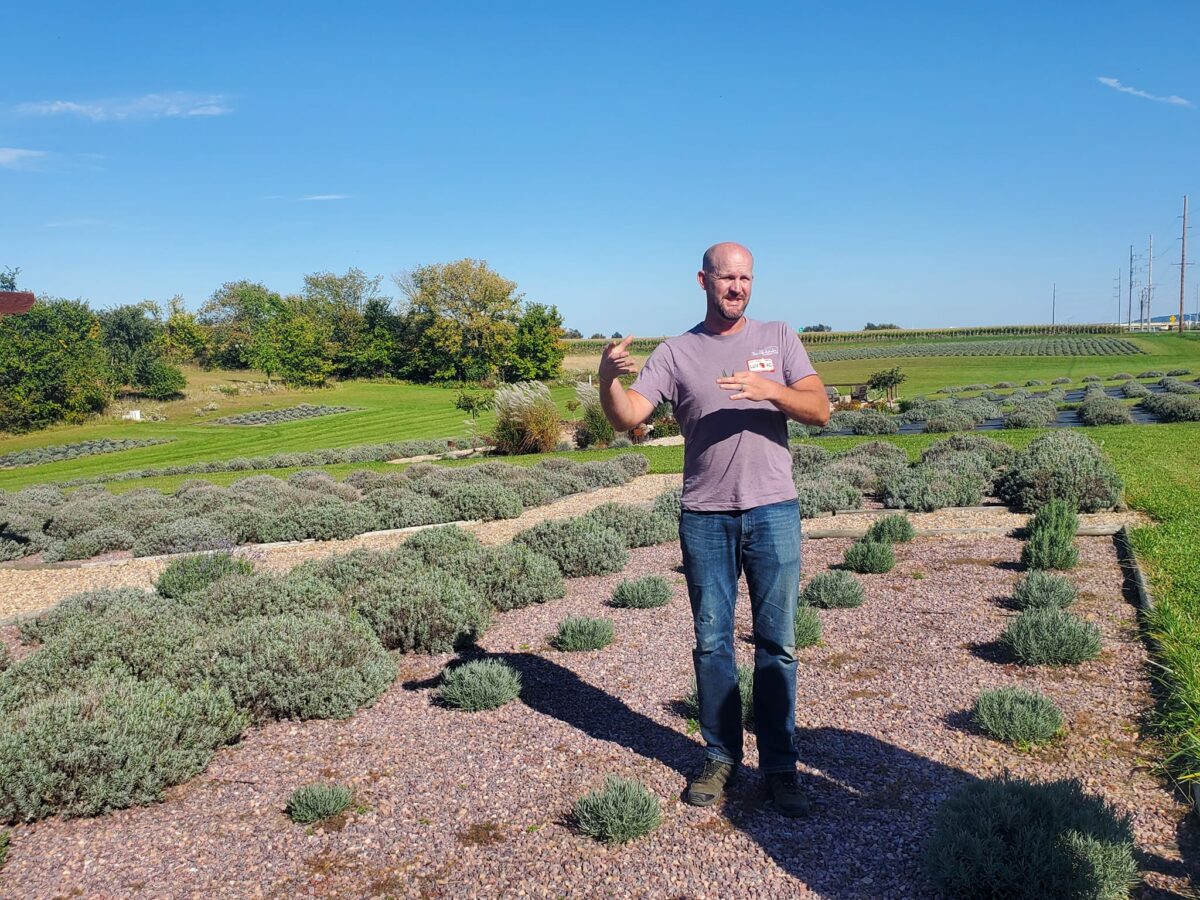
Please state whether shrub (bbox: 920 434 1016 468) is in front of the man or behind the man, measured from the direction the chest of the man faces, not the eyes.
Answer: behind

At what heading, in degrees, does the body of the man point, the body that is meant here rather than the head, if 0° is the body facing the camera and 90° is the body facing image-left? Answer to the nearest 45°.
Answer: approximately 0°

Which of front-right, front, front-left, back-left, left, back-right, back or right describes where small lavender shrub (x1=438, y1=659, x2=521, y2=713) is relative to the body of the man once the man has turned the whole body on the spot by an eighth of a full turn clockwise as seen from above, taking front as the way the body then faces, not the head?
right

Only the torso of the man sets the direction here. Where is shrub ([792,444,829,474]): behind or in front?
behind

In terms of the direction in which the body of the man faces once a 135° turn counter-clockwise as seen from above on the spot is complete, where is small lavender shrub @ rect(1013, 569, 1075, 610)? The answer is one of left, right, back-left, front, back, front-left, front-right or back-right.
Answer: front

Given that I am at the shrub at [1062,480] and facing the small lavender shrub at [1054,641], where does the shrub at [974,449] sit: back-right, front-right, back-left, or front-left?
back-right

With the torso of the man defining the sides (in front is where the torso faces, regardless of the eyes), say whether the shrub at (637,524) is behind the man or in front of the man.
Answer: behind

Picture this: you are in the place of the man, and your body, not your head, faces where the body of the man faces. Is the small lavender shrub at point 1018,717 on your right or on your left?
on your left

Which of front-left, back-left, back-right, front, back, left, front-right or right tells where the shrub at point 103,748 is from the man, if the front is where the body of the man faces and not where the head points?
right

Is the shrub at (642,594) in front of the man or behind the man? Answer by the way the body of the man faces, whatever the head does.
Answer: behind

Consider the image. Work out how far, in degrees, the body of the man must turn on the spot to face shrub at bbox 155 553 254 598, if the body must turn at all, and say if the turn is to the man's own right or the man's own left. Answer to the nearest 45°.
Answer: approximately 135° to the man's own right

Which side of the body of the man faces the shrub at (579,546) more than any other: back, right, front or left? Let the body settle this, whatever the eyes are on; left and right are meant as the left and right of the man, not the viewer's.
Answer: back

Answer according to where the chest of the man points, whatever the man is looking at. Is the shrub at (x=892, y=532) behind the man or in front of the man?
behind

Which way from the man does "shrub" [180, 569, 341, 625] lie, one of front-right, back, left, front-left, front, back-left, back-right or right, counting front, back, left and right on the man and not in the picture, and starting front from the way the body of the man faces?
back-right

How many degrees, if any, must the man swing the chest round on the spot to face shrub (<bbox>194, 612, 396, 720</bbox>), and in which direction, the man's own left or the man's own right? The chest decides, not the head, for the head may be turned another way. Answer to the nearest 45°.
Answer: approximately 135° to the man's own right

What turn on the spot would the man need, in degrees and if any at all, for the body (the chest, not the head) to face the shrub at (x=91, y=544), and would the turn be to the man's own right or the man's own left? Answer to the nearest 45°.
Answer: approximately 135° to the man's own right
